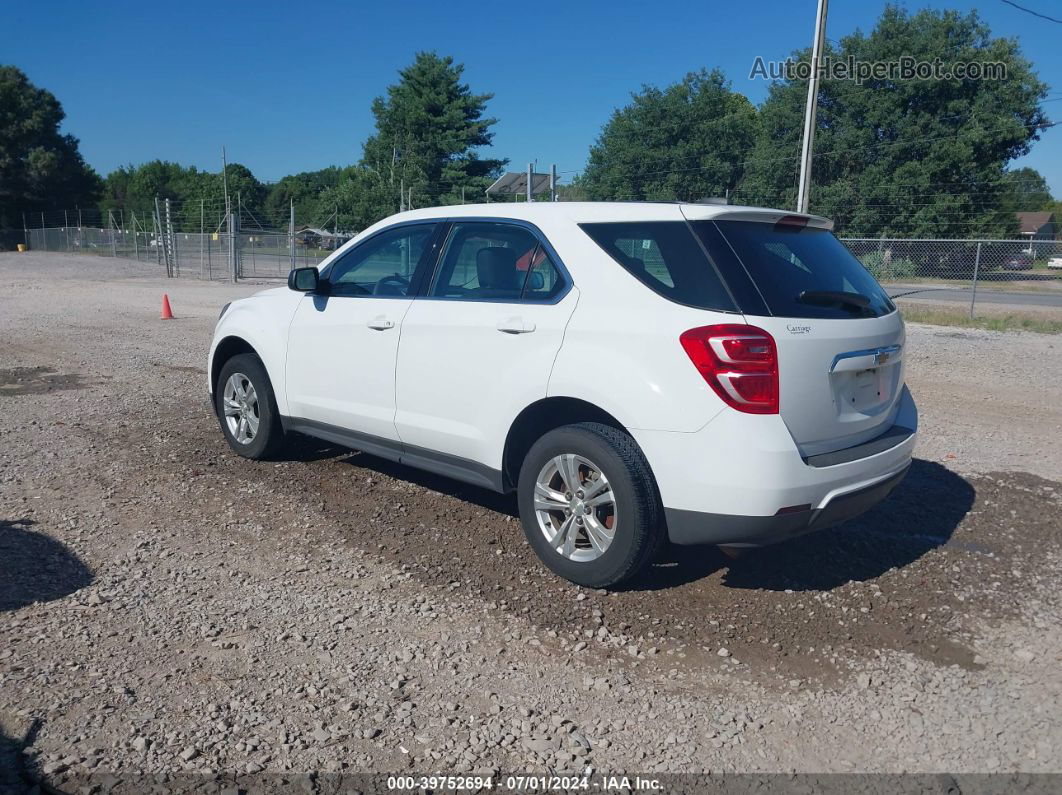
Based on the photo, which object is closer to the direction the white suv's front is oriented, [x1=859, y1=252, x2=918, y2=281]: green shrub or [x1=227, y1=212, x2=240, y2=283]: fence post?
the fence post

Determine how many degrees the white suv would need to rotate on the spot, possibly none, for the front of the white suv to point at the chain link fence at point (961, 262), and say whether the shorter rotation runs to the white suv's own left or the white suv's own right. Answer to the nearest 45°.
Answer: approximately 90° to the white suv's own right

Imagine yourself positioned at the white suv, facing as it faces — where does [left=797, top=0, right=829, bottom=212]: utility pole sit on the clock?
The utility pole is roughly at 2 o'clock from the white suv.

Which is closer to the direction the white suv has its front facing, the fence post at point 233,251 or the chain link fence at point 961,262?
the fence post

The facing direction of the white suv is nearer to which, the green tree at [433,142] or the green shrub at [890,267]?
the green tree

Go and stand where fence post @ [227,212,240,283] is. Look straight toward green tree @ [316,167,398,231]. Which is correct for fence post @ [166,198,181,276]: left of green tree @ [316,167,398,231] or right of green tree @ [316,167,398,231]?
left

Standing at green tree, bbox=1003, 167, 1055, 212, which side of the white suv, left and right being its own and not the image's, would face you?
right

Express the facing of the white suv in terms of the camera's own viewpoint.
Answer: facing away from the viewer and to the left of the viewer

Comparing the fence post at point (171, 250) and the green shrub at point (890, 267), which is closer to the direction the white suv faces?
the fence post

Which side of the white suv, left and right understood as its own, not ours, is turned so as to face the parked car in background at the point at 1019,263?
right

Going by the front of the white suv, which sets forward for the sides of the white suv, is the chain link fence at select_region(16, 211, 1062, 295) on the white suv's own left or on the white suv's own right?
on the white suv's own right

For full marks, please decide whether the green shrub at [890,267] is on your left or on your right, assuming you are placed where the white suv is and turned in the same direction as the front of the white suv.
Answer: on your right

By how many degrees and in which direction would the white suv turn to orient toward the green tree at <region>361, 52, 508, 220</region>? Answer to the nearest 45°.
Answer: approximately 45° to its right
